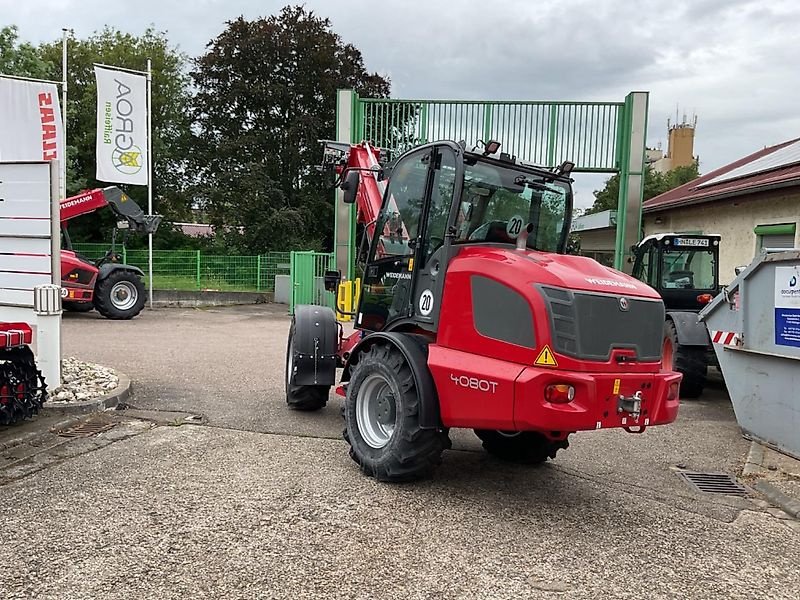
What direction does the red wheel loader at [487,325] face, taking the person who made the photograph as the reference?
facing away from the viewer and to the left of the viewer

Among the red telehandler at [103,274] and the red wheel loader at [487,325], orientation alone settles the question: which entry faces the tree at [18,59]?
the red wheel loader at [487,325]

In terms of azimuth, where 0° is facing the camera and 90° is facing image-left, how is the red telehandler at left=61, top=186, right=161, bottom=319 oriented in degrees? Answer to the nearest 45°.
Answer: approximately 270°

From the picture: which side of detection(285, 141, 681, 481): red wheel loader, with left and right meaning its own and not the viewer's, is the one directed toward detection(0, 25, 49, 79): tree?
front

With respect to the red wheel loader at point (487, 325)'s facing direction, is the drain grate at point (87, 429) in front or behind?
in front

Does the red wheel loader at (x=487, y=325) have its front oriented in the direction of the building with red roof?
no

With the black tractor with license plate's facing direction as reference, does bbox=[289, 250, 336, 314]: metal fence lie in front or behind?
in front

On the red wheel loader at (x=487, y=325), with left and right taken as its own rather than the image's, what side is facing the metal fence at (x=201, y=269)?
front

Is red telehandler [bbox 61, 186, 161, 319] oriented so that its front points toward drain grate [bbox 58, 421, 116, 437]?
no

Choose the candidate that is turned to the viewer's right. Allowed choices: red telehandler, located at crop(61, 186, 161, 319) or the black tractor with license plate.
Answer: the red telehandler

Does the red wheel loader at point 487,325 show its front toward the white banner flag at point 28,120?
yes

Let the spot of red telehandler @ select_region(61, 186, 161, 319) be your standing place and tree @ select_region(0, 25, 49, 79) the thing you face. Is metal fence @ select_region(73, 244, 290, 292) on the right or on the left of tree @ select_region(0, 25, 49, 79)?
right
